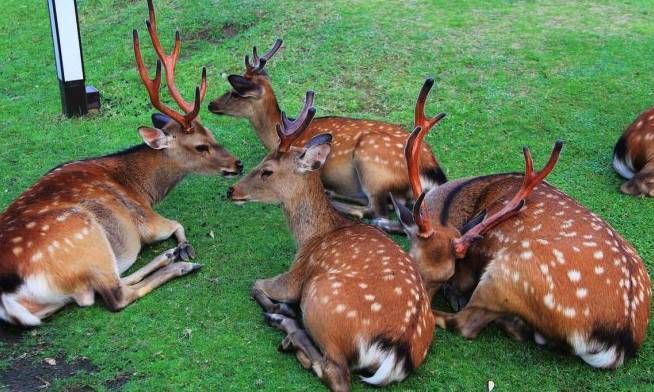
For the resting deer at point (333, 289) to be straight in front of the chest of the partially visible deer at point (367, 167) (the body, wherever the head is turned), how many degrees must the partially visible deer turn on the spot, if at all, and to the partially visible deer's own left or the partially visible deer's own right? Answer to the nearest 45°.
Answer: approximately 90° to the partially visible deer's own left

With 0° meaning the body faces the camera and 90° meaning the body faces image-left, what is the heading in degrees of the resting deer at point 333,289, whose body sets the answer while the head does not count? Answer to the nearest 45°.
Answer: approximately 135°

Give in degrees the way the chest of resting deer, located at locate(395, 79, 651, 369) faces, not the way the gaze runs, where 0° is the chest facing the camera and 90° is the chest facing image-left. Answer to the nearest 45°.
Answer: approximately 135°

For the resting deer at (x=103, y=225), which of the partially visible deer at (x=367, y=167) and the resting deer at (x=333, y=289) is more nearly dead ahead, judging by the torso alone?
the partially visible deer

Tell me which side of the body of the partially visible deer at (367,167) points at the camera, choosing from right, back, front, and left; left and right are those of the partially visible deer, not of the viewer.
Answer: left

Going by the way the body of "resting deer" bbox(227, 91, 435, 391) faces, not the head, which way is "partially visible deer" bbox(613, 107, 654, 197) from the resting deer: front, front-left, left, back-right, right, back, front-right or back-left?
right

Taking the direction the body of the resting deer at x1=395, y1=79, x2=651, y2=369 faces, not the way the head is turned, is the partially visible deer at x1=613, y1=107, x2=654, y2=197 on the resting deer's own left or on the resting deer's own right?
on the resting deer's own right

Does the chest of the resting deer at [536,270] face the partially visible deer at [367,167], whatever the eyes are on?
yes

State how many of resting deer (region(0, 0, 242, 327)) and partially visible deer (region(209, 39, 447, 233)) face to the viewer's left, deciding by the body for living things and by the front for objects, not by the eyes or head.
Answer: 1

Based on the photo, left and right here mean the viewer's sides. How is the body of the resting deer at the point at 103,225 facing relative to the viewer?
facing away from the viewer and to the right of the viewer

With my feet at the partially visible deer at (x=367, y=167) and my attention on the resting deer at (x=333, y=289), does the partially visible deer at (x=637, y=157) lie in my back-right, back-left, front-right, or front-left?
back-left

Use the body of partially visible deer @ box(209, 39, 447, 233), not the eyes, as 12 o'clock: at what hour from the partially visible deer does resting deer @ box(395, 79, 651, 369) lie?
The resting deer is roughly at 8 o'clock from the partially visible deer.
